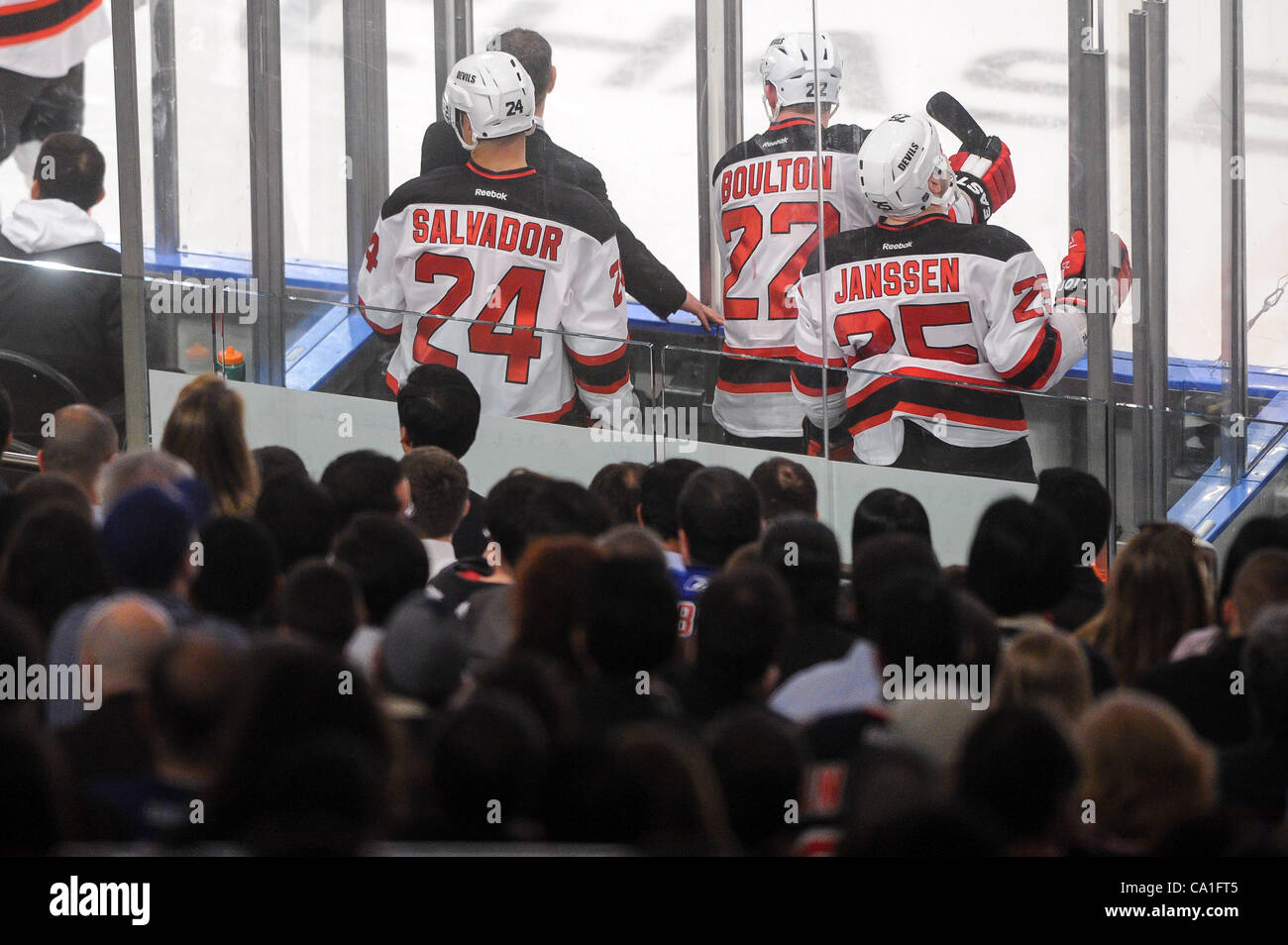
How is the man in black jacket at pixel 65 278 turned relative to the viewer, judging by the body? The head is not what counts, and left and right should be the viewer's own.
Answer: facing away from the viewer

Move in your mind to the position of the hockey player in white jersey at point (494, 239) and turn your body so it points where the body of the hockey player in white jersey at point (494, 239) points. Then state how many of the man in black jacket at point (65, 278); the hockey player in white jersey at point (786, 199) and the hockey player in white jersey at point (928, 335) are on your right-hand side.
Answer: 2

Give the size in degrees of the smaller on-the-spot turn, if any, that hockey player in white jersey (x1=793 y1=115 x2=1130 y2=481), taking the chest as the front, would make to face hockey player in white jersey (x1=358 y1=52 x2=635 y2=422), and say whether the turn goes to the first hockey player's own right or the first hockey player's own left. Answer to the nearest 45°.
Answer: approximately 90° to the first hockey player's own left

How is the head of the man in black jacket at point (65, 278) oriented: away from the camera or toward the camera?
away from the camera

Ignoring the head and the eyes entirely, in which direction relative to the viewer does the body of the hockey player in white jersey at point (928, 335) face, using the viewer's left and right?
facing away from the viewer

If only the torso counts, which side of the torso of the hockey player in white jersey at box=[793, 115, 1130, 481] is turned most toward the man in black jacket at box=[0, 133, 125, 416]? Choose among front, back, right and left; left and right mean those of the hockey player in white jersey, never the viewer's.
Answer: left

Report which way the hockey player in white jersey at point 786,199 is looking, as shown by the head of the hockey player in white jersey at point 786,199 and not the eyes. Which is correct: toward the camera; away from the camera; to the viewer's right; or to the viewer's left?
away from the camera

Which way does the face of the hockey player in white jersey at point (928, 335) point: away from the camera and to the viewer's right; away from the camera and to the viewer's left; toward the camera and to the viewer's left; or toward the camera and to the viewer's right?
away from the camera and to the viewer's right

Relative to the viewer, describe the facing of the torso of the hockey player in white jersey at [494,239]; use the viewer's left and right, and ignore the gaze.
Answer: facing away from the viewer

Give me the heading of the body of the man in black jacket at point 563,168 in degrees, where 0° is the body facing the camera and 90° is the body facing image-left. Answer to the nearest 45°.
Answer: approximately 180°

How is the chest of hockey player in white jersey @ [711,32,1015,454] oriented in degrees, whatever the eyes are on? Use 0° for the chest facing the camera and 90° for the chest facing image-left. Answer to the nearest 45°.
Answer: approximately 180°

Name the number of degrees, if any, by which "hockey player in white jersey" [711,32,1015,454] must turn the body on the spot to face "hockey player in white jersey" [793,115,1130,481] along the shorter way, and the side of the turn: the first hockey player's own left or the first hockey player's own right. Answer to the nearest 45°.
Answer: approximately 135° to the first hockey player's own right
